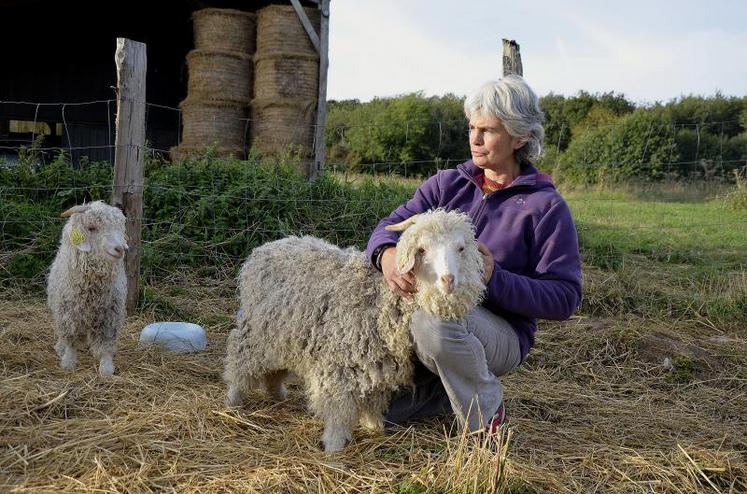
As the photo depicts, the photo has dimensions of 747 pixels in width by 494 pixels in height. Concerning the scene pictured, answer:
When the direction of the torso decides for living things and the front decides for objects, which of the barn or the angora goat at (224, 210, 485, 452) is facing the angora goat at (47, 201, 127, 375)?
the barn

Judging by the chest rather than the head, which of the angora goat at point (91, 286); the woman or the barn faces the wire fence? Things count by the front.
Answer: the barn

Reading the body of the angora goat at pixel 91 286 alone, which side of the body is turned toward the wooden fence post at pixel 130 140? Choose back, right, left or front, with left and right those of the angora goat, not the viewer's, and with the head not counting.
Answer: back

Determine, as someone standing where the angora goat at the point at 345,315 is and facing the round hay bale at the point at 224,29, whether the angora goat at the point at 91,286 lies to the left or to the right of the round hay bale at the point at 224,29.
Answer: left

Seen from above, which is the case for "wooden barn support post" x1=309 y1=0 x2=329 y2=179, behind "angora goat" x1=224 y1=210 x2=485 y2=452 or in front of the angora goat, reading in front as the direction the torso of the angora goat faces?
behind

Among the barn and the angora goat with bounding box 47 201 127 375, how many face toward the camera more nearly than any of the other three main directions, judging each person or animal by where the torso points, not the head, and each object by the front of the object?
2

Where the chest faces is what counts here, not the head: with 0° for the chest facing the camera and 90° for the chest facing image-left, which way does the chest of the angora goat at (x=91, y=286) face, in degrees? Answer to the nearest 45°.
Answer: approximately 0°

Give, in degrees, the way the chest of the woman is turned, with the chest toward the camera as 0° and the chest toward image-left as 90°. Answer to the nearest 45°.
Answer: approximately 45°

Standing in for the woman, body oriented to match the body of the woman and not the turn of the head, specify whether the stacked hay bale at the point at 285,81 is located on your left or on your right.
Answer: on your right

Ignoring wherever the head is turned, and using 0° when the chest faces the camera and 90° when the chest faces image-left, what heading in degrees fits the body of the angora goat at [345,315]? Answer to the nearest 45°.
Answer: approximately 315°

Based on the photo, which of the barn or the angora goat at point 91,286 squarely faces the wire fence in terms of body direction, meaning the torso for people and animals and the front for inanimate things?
the barn

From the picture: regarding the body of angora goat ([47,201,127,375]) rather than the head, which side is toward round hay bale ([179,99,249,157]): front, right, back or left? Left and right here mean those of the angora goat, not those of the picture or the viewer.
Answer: back

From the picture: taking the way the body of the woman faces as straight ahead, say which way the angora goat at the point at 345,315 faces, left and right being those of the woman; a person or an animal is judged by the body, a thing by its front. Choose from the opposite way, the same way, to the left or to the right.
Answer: to the left

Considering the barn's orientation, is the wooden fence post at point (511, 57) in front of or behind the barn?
in front
